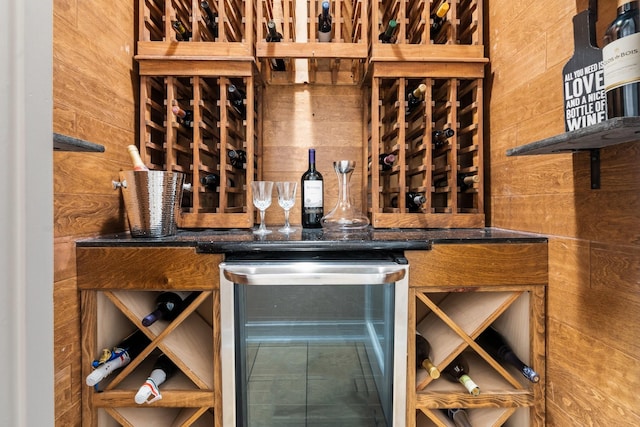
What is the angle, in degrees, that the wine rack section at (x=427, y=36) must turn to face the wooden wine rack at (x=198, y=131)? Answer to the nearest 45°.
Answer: approximately 90° to its right

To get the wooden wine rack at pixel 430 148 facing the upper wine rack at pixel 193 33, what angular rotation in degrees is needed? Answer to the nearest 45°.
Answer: approximately 90° to its right

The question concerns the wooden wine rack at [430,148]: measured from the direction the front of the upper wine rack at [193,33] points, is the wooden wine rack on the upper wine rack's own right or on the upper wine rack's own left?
on the upper wine rack's own left
